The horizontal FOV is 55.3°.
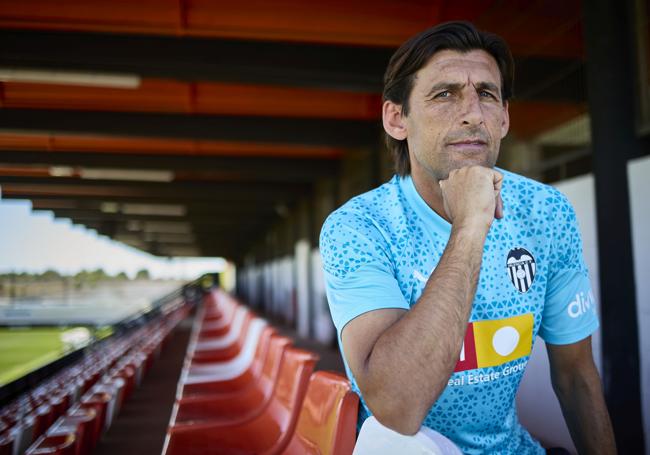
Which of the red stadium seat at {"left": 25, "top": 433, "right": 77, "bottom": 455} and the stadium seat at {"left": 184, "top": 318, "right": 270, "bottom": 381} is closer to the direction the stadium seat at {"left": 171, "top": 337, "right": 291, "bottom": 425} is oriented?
the red stadium seat

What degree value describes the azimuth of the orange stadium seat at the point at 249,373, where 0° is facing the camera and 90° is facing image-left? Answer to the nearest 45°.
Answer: approximately 90°

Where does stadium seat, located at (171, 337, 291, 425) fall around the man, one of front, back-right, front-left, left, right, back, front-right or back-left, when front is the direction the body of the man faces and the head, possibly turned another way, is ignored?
back-right

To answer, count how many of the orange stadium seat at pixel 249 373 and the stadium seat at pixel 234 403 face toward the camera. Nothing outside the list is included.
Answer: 0

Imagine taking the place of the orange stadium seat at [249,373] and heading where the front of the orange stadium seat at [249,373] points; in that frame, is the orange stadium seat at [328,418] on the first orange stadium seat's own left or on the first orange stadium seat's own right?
on the first orange stadium seat's own left

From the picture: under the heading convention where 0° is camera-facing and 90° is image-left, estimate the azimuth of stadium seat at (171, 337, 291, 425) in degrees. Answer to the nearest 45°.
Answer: approximately 90°

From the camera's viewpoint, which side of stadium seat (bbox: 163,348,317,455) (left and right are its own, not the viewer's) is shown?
left

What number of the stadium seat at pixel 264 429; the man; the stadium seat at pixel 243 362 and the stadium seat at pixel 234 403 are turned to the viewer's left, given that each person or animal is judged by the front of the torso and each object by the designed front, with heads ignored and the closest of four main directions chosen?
3

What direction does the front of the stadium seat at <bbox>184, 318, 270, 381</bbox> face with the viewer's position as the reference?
facing to the left of the viewer

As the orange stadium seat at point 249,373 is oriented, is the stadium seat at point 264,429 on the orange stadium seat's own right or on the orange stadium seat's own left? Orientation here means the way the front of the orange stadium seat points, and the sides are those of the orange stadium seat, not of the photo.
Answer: on the orange stadium seat's own left
